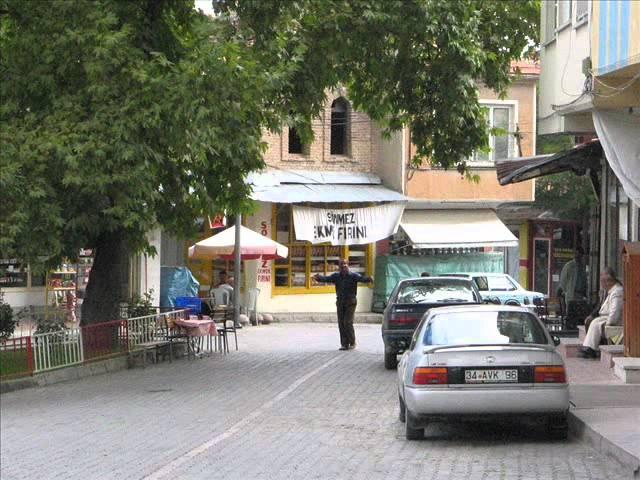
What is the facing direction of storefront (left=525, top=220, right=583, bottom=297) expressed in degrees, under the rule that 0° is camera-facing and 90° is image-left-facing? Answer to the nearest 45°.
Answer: approximately 45°

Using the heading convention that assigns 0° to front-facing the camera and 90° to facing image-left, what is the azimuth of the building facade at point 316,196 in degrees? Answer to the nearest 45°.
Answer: approximately 0°

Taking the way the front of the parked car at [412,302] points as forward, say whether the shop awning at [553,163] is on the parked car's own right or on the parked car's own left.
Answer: on the parked car's own right

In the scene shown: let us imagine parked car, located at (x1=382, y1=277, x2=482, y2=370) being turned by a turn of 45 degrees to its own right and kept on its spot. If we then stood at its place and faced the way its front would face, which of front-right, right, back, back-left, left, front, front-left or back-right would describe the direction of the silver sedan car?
back-right

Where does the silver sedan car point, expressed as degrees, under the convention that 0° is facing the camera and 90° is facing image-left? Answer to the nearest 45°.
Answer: approximately 180°

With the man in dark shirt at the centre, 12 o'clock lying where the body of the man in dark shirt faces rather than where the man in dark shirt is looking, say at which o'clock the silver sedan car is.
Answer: The silver sedan car is roughly at 12 o'clock from the man in dark shirt.

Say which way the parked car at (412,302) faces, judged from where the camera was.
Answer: facing away from the viewer

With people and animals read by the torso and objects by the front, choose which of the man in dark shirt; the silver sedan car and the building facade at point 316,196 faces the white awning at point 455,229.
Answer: the silver sedan car

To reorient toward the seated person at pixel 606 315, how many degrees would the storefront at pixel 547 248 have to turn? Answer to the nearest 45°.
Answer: approximately 45° to its left

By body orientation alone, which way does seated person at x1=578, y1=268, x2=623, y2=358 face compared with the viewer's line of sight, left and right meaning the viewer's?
facing to the left of the viewer

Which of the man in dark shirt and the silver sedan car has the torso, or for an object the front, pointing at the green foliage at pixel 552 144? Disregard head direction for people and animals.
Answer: the silver sedan car
